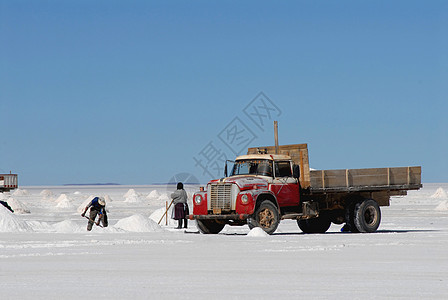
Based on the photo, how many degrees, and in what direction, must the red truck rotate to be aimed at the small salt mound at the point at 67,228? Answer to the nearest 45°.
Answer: approximately 45° to its right

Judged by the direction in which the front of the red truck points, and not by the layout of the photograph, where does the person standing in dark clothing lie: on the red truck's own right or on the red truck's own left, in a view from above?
on the red truck's own right

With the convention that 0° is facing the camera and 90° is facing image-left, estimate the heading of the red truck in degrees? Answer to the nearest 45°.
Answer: approximately 45°

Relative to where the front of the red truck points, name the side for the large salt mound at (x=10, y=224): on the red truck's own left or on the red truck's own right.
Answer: on the red truck's own right

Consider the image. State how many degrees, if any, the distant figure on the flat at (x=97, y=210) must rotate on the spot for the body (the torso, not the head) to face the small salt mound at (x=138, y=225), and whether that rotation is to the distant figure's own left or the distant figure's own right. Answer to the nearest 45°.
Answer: approximately 90° to the distant figure's own left

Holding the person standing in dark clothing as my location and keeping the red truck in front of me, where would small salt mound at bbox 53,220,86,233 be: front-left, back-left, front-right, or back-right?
back-right
